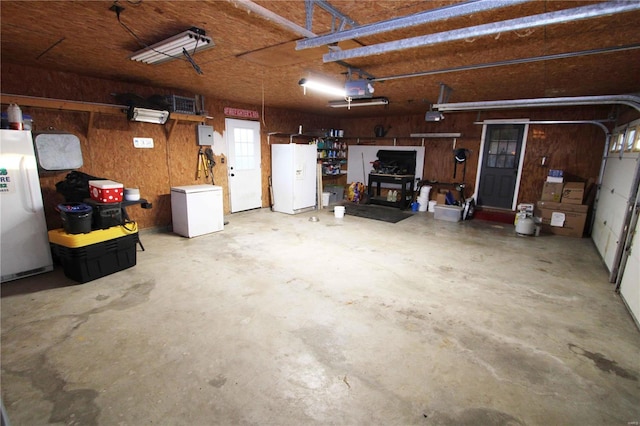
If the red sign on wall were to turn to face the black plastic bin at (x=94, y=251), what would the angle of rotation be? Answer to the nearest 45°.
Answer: approximately 90° to its right

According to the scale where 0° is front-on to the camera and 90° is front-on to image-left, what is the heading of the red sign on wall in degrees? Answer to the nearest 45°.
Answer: approximately 315°

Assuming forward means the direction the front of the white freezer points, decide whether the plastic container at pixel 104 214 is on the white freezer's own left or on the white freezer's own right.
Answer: on the white freezer's own right

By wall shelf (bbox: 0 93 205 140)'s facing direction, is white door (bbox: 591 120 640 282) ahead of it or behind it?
ahead

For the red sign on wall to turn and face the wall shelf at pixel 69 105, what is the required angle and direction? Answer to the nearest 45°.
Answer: approximately 90° to its right

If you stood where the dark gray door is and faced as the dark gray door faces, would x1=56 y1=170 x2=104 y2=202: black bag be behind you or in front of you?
in front

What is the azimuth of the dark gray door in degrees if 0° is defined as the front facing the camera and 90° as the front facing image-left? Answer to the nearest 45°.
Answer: approximately 0°

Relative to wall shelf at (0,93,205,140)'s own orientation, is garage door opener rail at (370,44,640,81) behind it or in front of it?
in front

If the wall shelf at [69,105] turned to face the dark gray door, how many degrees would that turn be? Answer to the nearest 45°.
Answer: approximately 45° to its left
